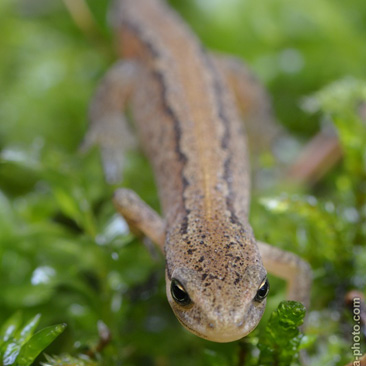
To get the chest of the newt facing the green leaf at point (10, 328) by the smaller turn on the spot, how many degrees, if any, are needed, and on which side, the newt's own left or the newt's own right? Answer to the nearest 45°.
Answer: approximately 45° to the newt's own right

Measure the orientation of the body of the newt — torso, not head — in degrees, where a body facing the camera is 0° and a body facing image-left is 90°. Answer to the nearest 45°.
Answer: approximately 0°

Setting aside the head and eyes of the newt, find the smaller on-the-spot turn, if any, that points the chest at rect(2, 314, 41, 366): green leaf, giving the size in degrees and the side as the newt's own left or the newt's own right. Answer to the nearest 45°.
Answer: approximately 45° to the newt's own right
